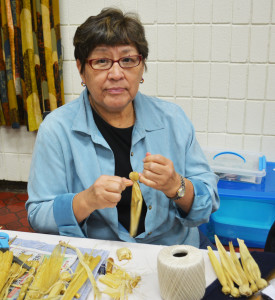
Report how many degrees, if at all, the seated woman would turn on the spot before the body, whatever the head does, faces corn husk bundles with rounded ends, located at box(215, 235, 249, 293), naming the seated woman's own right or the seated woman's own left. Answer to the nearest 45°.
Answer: approximately 45° to the seated woman's own left

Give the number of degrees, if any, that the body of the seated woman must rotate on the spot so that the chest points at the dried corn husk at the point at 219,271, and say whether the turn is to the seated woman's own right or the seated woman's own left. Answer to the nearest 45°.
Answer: approximately 45° to the seated woman's own left

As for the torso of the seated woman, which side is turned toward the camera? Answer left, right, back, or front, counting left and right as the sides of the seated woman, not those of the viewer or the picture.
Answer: front

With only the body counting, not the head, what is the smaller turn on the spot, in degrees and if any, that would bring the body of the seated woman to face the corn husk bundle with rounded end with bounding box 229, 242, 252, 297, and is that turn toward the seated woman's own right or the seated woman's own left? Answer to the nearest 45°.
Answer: approximately 45° to the seated woman's own left

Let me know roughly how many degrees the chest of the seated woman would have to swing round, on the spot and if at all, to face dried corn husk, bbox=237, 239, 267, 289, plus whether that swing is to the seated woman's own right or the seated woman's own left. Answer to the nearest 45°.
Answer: approximately 45° to the seated woman's own left

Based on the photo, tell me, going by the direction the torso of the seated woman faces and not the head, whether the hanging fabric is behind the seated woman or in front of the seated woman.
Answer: behind

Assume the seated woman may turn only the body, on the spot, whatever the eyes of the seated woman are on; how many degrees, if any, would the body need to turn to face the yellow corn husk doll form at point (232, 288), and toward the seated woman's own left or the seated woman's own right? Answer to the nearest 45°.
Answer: approximately 45° to the seated woman's own left

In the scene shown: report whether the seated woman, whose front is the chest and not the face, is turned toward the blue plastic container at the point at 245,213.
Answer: no

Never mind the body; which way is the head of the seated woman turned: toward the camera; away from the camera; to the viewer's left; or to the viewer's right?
toward the camera
